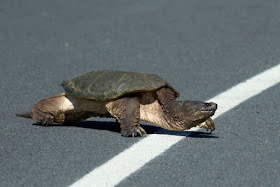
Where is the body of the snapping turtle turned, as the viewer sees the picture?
to the viewer's right
